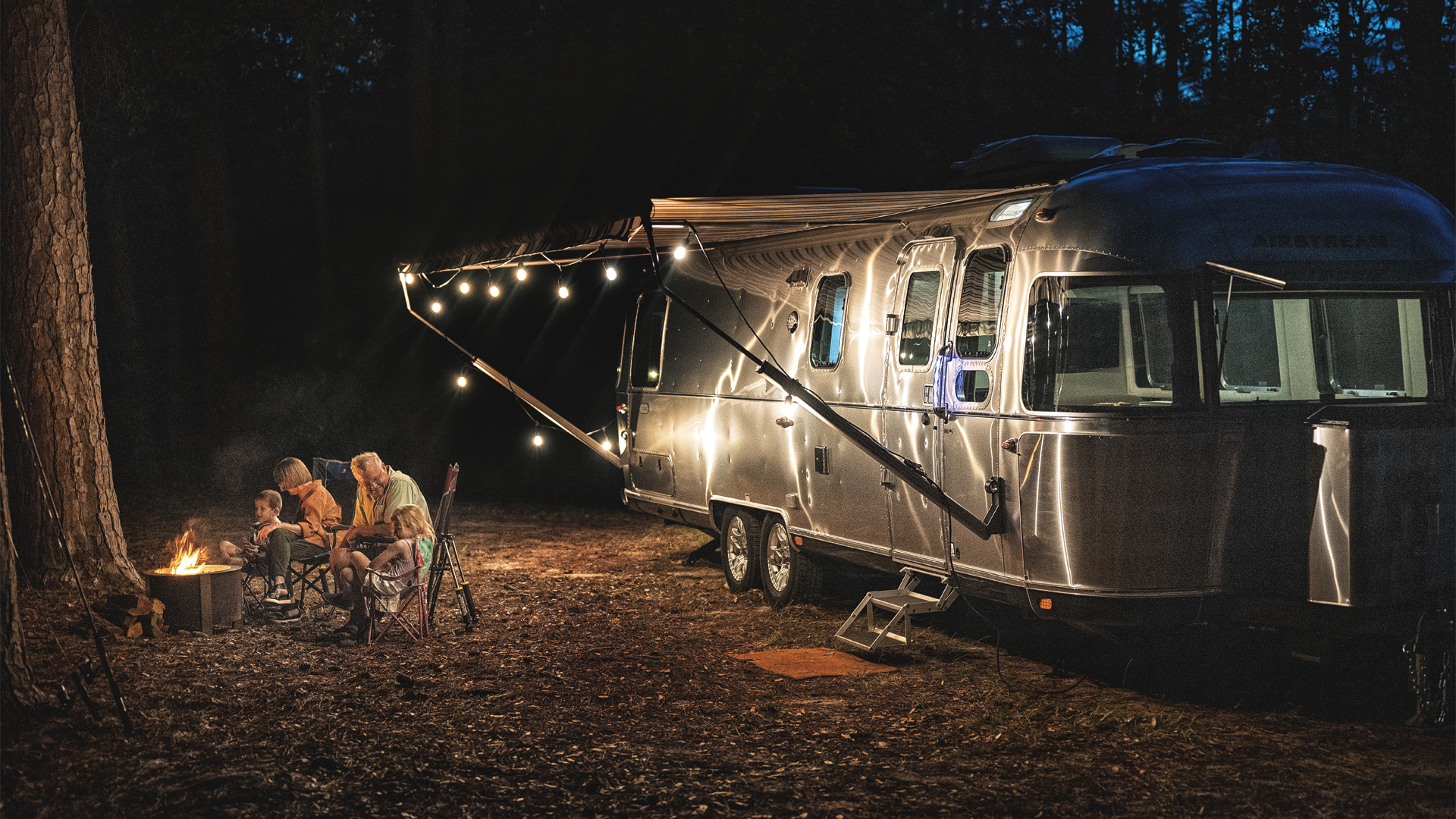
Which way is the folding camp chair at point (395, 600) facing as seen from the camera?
to the viewer's left

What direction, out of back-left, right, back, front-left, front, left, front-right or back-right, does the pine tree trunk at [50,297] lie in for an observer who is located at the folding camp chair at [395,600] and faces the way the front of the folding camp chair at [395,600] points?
front-right

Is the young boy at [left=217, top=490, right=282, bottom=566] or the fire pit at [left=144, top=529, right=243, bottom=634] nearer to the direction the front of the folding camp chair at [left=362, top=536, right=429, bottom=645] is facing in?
the fire pit

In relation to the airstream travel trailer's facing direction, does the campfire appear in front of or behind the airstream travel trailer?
behind

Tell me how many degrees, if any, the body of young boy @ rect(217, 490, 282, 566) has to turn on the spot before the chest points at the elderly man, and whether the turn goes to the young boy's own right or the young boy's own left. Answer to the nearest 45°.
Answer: approximately 90° to the young boy's own left

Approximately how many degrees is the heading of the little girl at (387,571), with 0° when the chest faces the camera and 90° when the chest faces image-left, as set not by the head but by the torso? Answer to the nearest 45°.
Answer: approximately 90°

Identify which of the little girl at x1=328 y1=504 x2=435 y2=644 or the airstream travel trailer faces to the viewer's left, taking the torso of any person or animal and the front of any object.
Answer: the little girl

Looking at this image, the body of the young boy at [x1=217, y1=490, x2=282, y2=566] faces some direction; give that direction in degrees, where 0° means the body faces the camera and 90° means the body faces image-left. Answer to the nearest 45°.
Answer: approximately 45°
